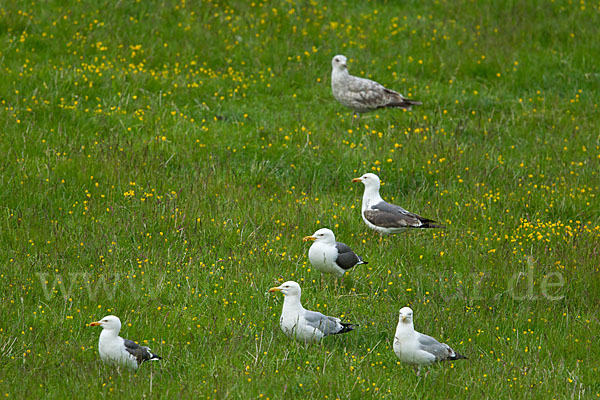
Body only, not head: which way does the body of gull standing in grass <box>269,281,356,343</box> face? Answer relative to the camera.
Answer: to the viewer's left

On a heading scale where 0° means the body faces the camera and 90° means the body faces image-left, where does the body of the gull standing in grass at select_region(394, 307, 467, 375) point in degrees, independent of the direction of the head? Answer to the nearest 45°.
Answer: approximately 45°

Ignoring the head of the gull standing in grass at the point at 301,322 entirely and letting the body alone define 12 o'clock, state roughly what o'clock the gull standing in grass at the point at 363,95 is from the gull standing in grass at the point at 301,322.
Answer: the gull standing in grass at the point at 363,95 is roughly at 3 o'clock from the gull standing in grass at the point at 301,322.

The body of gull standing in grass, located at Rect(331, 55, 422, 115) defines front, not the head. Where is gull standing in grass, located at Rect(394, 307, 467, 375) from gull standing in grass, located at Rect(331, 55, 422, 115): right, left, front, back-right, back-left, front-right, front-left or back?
left

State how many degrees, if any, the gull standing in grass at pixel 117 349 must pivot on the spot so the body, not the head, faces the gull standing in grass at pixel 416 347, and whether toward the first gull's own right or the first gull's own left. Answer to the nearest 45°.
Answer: approximately 135° to the first gull's own left

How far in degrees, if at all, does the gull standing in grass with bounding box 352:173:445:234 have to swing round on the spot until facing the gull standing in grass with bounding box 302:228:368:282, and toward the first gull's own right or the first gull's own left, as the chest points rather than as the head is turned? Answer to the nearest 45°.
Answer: approximately 45° to the first gull's own left

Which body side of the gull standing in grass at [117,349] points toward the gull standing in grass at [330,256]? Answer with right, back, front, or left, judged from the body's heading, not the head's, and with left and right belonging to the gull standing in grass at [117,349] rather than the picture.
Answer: back

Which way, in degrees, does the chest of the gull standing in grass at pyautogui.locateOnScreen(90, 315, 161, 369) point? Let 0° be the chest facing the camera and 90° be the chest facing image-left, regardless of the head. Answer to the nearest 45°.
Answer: approximately 45°

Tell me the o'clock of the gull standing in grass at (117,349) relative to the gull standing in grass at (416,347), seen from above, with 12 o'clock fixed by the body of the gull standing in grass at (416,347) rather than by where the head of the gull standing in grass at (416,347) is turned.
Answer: the gull standing in grass at (117,349) is roughly at 1 o'clock from the gull standing in grass at (416,347).

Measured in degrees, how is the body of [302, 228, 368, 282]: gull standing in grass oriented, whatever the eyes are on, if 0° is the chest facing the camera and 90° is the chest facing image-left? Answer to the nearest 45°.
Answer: approximately 45°

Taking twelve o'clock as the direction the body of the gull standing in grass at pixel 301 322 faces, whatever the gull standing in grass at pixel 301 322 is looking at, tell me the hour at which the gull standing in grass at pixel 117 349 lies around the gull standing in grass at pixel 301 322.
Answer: the gull standing in grass at pixel 117 349 is roughly at 11 o'clock from the gull standing in grass at pixel 301 322.

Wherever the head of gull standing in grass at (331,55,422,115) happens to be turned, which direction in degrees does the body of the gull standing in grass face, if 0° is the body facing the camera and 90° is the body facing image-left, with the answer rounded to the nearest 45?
approximately 90°

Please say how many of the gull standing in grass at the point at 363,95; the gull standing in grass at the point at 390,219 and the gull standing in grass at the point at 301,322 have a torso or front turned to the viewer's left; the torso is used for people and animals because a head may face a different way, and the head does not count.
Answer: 3

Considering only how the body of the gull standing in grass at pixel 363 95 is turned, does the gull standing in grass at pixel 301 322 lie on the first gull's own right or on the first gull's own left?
on the first gull's own left
